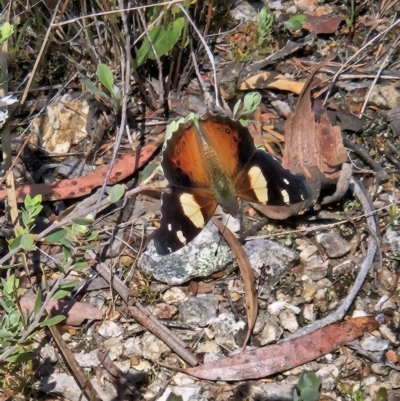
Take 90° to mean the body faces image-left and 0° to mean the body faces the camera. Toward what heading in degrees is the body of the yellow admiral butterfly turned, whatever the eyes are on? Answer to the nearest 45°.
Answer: approximately 0°

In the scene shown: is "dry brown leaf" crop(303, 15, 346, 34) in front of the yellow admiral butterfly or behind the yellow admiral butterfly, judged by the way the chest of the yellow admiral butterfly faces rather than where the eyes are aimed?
behind

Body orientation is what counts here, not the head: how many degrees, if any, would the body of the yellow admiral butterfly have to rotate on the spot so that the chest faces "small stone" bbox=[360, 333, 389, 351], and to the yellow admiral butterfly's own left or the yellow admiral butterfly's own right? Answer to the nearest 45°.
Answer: approximately 45° to the yellow admiral butterfly's own left

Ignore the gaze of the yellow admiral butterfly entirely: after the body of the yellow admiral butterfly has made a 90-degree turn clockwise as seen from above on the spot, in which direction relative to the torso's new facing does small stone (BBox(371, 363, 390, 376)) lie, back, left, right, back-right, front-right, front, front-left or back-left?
back-left

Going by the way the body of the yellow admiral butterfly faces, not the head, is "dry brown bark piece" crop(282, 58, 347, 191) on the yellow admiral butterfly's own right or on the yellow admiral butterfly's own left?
on the yellow admiral butterfly's own left

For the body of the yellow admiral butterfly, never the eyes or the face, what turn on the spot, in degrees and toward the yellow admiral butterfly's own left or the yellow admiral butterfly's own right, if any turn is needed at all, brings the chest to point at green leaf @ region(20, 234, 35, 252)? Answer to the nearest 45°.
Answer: approximately 45° to the yellow admiral butterfly's own right

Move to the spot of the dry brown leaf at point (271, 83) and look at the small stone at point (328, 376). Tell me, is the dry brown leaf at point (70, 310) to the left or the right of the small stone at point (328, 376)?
right

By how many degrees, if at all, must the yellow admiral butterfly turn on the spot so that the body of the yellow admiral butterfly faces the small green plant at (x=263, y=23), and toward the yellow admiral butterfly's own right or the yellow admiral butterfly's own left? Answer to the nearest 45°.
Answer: approximately 180°
